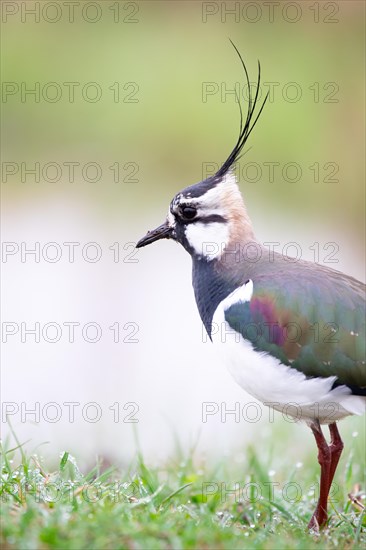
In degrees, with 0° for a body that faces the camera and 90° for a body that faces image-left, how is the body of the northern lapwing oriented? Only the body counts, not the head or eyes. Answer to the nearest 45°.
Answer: approximately 90°
